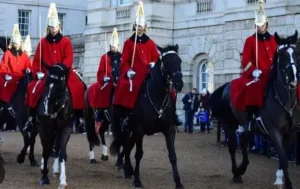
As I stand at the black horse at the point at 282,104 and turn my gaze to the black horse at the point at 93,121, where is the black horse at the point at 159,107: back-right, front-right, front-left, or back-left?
front-left

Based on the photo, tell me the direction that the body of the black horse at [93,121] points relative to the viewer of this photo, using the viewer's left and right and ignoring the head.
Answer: facing the viewer and to the right of the viewer

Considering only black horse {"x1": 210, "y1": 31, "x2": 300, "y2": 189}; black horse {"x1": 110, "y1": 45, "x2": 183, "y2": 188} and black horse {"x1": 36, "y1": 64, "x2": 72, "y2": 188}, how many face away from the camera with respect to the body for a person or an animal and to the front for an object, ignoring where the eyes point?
0

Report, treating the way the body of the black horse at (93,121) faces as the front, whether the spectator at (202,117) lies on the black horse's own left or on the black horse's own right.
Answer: on the black horse's own left

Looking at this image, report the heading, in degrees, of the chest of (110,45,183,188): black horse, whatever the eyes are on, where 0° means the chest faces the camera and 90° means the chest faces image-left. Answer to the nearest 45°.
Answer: approximately 315°

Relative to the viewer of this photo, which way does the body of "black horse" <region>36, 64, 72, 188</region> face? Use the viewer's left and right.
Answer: facing the viewer

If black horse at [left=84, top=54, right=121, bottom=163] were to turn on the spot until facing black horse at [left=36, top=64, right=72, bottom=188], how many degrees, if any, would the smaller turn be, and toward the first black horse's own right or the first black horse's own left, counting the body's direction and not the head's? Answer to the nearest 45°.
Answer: approximately 45° to the first black horse's own right
